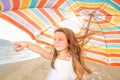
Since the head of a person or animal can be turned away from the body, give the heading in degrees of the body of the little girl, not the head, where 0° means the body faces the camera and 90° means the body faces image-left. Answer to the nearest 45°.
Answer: approximately 45°
